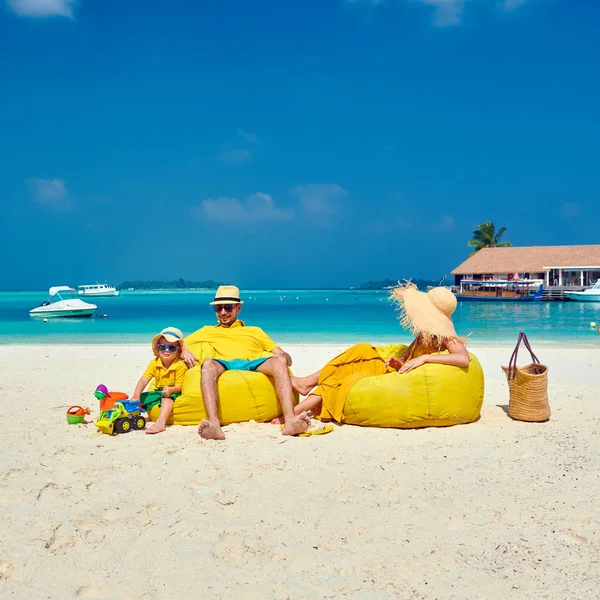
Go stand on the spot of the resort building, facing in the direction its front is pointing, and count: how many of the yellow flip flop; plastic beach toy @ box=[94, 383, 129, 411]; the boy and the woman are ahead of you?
4

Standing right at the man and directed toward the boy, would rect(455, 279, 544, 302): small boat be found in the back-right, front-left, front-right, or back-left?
back-right

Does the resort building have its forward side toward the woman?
yes

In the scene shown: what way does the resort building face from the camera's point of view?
toward the camera

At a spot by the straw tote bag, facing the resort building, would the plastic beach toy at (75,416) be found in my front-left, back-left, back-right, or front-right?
back-left

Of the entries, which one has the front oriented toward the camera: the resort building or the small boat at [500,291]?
the resort building

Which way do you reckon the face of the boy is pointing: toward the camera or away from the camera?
toward the camera

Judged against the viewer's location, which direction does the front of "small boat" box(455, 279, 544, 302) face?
facing to the left of the viewer

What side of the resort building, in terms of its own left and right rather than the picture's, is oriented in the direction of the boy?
front

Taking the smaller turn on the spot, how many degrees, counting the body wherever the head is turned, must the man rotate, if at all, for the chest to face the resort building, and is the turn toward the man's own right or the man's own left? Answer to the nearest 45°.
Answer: approximately 135° to the man's own left

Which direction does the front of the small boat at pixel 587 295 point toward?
to the viewer's left

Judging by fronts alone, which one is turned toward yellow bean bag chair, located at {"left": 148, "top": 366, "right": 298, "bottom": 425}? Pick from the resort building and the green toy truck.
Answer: the resort building

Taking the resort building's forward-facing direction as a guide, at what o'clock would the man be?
The man is roughly at 12 o'clock from the resort building.
